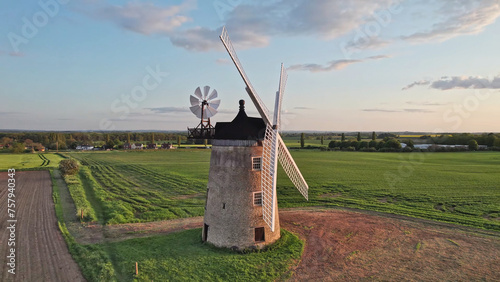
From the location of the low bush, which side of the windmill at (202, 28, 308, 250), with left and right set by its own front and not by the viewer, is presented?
back

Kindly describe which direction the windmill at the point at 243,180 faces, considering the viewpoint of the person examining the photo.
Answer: facing the viewer and to the right of the viewer
